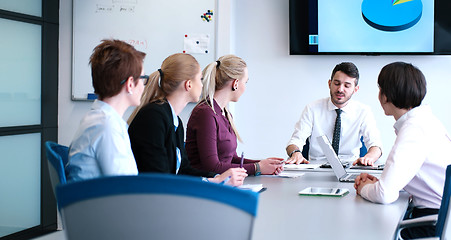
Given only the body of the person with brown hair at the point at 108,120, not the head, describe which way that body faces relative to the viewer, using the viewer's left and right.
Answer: facing away from the viewer and to the right of the viewer

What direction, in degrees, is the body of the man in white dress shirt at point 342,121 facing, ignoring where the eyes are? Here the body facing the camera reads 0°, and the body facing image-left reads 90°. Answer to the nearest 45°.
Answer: approximately 0°

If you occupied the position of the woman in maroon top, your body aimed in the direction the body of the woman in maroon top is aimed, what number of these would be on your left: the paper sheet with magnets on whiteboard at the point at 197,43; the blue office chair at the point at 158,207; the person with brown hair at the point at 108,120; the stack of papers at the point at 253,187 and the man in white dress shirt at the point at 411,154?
1

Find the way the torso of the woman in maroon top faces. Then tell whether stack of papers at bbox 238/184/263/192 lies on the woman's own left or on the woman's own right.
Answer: on the woman's own right

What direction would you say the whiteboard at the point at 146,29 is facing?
toward the camera

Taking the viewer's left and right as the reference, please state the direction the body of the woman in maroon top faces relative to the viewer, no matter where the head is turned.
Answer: facing to the right of the viewer

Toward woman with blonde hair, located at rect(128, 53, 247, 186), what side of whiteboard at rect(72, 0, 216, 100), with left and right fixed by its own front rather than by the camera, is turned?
front

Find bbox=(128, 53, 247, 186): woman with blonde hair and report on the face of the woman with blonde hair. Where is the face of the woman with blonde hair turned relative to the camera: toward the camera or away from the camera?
away from the camera

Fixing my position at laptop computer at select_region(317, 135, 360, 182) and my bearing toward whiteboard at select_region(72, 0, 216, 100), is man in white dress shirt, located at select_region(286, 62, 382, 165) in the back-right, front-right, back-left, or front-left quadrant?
front-right

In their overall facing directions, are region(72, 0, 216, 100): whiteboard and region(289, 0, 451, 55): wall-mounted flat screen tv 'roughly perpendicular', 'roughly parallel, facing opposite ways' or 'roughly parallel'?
roughly parallel

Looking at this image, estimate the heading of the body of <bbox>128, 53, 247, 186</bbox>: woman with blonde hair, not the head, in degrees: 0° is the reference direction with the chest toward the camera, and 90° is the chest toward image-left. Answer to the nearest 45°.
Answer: approximately 270°

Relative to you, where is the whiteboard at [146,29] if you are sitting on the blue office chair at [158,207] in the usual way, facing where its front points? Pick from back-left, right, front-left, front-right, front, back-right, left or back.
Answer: front

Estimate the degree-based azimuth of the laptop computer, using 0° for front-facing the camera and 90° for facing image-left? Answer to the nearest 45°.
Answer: approximately 270°

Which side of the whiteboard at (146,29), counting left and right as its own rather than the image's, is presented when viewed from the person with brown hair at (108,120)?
front

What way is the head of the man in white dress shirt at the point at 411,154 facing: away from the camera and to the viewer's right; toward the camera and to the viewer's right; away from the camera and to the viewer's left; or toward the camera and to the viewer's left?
away from the camera and to the viewer's left

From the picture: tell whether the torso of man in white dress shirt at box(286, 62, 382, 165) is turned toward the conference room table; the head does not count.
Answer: yes

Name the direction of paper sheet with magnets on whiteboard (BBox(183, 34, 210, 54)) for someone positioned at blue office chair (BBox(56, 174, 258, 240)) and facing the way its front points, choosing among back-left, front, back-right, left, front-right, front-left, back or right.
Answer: front
